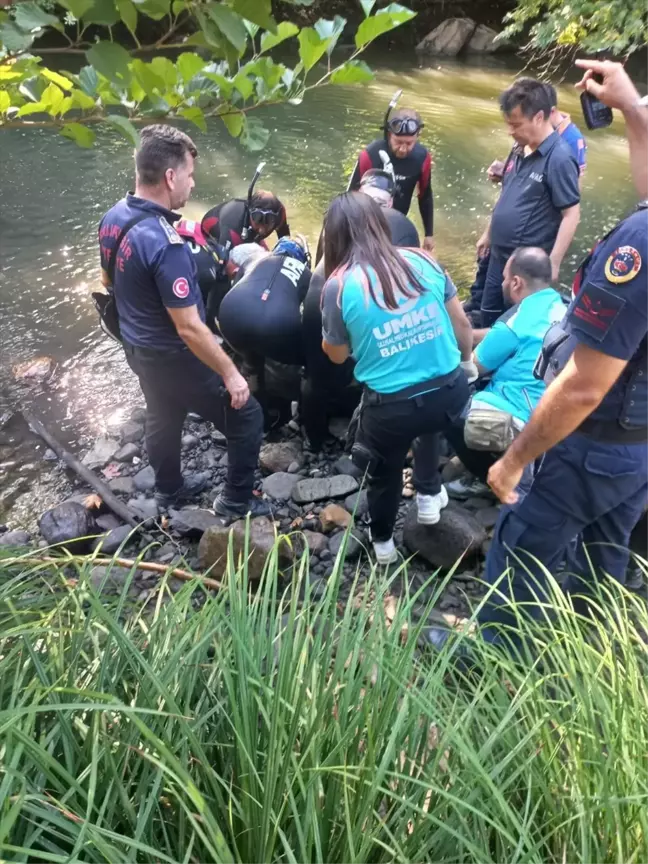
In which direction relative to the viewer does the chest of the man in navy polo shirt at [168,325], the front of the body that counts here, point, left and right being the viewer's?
facing away from the viewer and to the right of the viewer

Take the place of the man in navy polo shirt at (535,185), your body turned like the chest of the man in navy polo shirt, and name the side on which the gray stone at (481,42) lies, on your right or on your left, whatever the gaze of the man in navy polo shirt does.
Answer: on your right

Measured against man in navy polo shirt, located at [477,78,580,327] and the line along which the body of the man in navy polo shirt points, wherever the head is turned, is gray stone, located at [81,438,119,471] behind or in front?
in front

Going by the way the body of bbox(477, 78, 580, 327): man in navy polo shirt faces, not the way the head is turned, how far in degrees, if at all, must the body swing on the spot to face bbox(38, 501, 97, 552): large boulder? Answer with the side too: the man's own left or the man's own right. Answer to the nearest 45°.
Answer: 0° — they already face it

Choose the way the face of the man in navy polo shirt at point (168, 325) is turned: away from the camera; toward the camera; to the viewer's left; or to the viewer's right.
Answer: to the viewer's right

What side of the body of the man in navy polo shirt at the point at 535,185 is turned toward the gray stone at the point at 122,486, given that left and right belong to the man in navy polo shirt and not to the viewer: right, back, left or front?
front

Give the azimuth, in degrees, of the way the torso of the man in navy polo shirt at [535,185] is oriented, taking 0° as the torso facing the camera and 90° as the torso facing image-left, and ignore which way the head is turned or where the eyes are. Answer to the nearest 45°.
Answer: approximately 45°

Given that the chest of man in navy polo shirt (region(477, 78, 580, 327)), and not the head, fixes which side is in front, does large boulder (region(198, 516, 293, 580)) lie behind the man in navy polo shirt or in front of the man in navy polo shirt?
in front

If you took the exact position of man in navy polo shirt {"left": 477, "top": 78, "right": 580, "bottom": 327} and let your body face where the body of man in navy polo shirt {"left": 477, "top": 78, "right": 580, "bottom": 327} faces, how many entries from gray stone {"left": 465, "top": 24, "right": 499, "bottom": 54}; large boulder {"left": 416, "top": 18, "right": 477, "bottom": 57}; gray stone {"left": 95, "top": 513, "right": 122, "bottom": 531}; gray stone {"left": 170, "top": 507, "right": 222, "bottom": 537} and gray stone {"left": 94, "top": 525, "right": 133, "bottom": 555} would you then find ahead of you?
3
